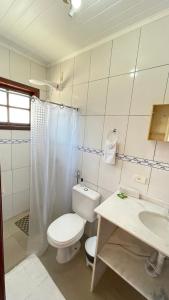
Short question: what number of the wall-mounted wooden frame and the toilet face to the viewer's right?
0

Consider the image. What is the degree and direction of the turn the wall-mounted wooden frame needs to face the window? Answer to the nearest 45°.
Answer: approximately 45° to its right

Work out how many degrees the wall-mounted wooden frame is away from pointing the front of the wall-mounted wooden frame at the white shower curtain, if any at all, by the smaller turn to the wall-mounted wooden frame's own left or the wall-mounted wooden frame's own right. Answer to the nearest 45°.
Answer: approximately 45° to the wall-mounted wooden frame's own right

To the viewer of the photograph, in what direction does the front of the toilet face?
facing the viewer and to the left of the viewer
